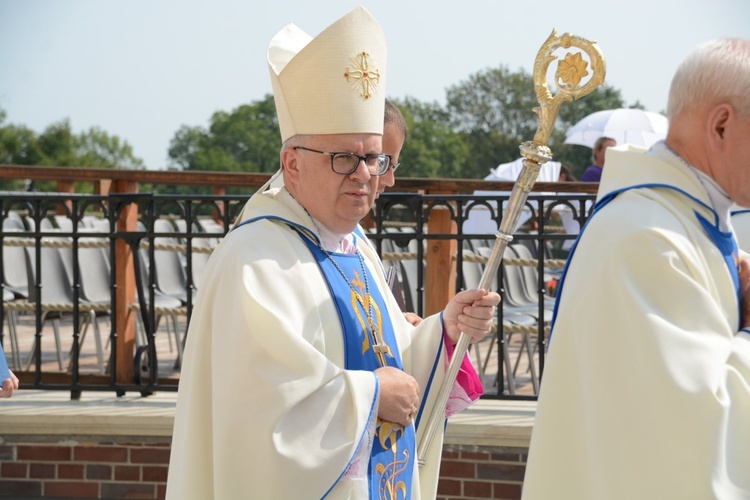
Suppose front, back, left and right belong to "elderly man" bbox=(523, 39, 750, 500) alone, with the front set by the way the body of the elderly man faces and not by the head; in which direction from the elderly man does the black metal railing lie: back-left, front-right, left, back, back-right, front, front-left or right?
back-left

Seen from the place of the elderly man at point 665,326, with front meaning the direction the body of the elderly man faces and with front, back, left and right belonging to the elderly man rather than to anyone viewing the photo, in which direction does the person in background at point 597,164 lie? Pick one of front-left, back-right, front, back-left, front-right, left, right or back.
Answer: left

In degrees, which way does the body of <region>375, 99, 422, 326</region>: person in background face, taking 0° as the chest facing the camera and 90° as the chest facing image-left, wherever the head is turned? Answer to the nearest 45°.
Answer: approximately 270°

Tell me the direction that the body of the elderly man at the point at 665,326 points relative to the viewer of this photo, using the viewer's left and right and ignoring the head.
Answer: facing to the right of the viewer

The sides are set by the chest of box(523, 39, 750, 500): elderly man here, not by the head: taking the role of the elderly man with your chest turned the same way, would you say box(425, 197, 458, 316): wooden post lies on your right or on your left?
on your left

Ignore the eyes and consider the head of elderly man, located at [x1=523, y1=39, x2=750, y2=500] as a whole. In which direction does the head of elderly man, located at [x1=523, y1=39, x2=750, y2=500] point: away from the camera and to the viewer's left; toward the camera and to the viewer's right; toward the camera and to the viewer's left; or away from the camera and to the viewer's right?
away from the camera and to the viewer's right

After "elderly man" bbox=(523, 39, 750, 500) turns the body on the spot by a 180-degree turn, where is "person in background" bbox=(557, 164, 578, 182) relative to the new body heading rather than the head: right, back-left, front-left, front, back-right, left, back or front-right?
right

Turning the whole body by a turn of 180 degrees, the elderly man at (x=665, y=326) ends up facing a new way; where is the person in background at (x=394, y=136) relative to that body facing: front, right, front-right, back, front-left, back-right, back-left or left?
front-right
